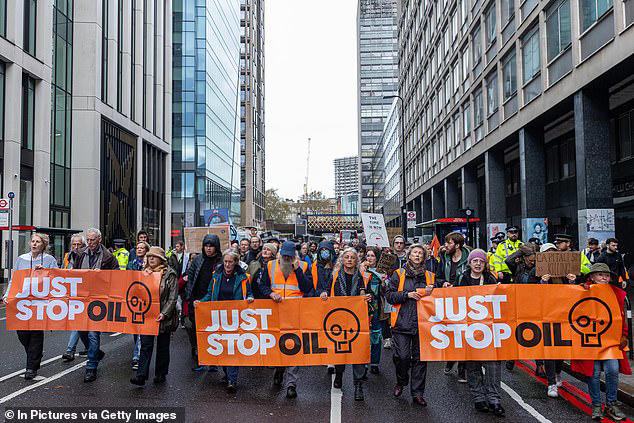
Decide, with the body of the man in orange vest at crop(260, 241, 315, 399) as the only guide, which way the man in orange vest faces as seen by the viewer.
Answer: toward the camera

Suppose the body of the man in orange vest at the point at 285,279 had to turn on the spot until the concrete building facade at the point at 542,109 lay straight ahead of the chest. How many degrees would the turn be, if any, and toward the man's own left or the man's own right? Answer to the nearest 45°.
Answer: approximately 135° to the man's own left

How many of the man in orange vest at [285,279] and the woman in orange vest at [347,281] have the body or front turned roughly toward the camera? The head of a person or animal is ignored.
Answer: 2

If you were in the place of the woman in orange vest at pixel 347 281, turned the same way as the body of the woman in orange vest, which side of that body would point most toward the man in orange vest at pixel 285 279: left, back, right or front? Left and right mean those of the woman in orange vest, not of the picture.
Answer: right

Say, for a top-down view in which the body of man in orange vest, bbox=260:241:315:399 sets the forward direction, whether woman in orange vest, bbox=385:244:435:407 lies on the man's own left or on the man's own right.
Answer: on the man's own left

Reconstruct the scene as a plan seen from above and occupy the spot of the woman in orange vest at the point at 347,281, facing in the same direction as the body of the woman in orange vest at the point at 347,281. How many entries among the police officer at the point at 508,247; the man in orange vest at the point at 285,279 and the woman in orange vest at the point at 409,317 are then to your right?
1

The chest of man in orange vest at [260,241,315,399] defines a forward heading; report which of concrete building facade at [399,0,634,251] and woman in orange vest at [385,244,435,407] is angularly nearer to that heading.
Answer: the woman in orange vest

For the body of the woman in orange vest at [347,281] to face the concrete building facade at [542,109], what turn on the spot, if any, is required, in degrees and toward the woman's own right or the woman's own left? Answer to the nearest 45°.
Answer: approximately 135° to the woman's own left

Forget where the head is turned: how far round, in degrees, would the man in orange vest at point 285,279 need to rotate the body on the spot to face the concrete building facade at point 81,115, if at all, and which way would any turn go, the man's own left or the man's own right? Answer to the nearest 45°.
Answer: approximately 135° to the man's own right
